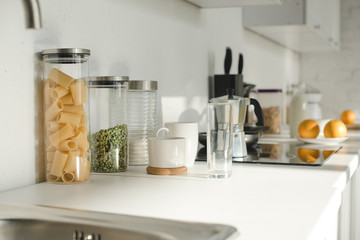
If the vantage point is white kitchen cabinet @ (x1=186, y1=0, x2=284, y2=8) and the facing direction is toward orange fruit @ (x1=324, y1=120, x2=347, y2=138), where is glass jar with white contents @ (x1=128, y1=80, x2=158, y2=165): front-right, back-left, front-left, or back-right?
back-right

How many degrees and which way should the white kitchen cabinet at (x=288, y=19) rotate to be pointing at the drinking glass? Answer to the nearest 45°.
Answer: approximately 90° to its right

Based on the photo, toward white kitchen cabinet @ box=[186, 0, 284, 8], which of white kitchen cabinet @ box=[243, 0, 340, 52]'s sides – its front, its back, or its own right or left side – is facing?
right

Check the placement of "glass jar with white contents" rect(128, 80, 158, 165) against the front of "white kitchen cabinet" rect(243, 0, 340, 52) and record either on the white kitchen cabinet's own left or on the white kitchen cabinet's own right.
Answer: on the white kitchen cabinet's own right

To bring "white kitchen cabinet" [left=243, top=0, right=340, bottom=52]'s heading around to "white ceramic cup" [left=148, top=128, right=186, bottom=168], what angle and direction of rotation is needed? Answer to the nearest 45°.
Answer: approximately 90° to its right

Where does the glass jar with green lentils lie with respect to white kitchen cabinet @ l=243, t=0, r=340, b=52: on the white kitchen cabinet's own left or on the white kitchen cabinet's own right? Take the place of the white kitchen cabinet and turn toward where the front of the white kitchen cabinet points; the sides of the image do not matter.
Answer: on the white kitchen cabinet's own right

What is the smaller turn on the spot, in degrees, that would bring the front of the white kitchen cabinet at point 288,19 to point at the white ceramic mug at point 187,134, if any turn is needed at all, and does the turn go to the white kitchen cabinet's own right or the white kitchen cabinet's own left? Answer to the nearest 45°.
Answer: approximately 90° to the white kitchen cabinet's own right

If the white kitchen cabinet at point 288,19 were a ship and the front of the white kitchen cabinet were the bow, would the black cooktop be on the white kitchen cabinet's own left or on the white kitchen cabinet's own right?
on the white kitchen cabinet's own right
